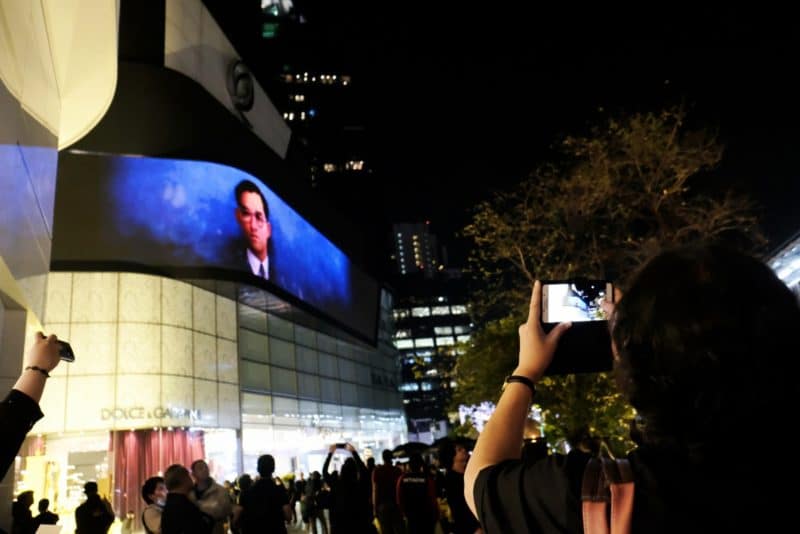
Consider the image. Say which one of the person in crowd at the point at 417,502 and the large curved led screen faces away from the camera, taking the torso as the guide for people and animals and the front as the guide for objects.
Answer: the person in crowd

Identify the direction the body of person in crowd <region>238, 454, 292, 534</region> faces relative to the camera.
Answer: away from the camera

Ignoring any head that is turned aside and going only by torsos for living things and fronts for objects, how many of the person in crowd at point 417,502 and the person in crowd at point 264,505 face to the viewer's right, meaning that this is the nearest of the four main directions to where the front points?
0

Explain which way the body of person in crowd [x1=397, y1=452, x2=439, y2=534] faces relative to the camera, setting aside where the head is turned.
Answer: away from the camera

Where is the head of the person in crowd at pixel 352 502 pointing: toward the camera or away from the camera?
away from the camera

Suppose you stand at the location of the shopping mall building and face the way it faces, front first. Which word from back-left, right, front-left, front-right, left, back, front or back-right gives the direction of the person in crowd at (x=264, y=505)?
front-right

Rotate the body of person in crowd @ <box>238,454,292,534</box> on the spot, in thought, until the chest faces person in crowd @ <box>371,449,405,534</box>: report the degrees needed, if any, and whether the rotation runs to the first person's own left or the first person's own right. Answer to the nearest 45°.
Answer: approximately 45° to the first person's own right

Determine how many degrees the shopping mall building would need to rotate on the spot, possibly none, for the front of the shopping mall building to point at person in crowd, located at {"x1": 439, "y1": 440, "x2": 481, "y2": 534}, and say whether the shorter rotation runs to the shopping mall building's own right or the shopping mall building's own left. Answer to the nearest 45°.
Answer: approximately 45° to the shopping mall building's own right

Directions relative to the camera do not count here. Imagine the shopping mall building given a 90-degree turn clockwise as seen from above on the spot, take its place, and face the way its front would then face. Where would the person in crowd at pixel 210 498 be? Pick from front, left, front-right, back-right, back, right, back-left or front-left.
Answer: front-left

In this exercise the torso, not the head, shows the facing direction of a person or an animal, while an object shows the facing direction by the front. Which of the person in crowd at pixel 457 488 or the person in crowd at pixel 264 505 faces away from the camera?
the person in crowd at pixel 264 505

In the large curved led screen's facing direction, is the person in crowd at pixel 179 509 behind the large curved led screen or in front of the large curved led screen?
in front

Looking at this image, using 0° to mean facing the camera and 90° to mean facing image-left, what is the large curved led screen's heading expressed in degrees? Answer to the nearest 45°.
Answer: approximately 315°

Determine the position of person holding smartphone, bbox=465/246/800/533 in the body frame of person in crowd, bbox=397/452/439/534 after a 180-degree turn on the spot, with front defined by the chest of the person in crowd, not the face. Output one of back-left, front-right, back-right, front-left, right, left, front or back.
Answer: front

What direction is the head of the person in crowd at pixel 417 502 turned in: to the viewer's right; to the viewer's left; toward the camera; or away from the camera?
away from the camera

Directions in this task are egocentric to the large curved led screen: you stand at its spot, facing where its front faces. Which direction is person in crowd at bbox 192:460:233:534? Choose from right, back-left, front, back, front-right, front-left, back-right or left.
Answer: front-right
